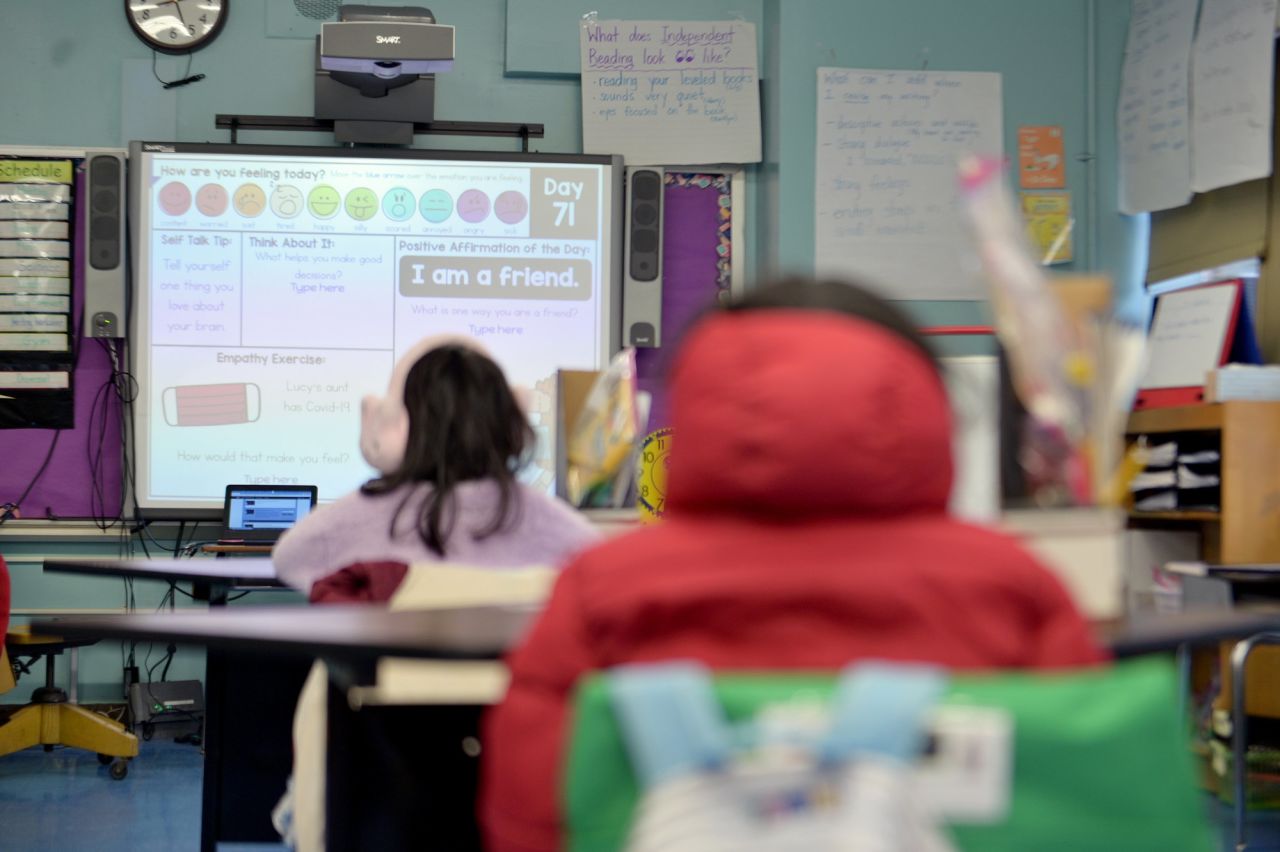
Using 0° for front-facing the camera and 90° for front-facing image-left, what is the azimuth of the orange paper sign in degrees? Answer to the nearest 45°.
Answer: approximately 0°

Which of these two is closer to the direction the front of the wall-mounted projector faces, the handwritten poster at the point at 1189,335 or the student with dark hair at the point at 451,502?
the student with dark hair

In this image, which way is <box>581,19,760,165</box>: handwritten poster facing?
toward the camera

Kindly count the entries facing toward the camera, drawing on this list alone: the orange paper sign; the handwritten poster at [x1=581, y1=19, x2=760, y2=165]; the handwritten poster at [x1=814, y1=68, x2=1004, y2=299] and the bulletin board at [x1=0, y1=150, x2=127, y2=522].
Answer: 4

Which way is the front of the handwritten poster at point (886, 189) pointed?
toward the camera

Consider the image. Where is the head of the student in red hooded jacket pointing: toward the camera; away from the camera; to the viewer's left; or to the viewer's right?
away from the camera

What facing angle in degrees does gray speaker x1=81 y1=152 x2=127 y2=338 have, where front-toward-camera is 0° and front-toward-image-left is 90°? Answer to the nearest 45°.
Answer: approximately 0°

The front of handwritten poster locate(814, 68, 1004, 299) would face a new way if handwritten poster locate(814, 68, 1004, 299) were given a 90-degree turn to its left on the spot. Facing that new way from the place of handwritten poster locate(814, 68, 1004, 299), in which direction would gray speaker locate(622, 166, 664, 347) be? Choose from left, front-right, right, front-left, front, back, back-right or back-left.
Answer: back

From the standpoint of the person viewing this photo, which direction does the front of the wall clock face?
facing the viewer

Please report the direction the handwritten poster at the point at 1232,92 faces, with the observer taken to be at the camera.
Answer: facing the viewer and to the left of the viewer

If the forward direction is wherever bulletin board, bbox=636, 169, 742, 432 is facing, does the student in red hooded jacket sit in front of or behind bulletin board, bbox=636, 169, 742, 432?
in front

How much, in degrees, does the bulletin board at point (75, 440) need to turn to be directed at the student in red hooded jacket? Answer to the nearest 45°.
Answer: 0° — it already faces them

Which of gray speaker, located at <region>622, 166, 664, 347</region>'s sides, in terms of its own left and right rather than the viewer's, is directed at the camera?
front

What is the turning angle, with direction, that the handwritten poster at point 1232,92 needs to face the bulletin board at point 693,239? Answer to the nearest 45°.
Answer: approximately 45° to its right

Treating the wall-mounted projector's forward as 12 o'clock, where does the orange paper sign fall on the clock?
The orange paper sign is roughly at 9 o'clock from the wall-mounted projector.

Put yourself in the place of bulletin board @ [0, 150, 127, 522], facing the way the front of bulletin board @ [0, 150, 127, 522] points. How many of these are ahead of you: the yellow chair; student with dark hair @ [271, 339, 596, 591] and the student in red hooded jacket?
3
